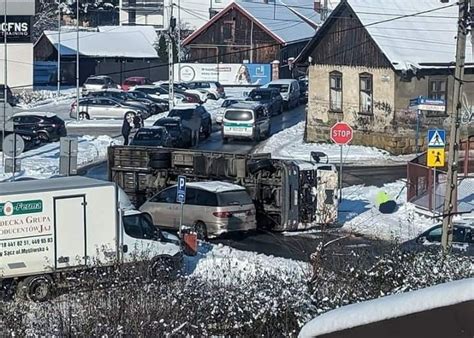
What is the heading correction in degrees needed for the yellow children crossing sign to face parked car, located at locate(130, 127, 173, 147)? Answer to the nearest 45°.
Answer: approximately 135° to its right

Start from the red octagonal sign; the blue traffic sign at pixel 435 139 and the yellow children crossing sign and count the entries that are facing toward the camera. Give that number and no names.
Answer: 3

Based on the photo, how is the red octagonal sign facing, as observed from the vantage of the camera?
facing the viewer

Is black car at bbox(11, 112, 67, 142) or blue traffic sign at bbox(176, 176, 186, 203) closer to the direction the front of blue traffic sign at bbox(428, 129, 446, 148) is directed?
the blue traffic sign

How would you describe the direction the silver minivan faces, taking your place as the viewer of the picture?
facing away from the viewer and to the left of the viewer

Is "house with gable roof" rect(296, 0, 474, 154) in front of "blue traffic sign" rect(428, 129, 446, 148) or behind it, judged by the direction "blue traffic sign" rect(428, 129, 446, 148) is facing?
behind

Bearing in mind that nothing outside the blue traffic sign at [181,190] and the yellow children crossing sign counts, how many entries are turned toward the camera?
2

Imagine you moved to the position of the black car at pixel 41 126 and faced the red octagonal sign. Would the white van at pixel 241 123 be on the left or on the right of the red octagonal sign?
left

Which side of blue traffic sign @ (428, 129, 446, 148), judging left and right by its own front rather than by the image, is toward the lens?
front

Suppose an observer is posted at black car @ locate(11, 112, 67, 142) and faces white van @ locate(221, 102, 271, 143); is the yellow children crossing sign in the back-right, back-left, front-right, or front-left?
front-right

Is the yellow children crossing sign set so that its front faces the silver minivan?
no

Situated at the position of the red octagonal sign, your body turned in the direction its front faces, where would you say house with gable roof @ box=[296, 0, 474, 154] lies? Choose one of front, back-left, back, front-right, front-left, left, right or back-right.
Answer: back

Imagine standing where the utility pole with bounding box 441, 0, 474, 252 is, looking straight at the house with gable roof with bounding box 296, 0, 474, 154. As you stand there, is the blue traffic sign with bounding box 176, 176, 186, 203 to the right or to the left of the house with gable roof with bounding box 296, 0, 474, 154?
left
